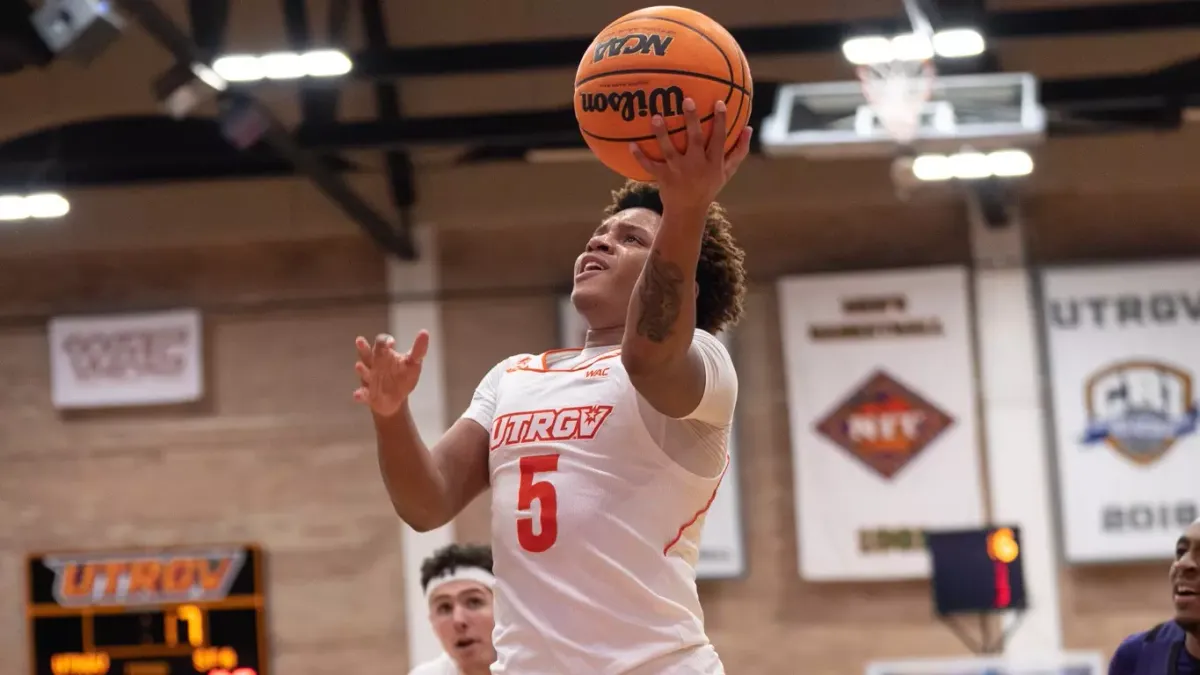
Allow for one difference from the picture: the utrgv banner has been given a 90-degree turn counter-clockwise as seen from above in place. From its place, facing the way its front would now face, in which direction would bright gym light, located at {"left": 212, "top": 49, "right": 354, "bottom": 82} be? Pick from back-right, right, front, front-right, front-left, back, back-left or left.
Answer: back-right

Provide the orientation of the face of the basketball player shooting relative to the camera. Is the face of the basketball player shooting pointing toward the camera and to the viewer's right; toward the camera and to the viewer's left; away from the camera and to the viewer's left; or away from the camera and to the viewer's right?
toward the camera and to the viewer's left

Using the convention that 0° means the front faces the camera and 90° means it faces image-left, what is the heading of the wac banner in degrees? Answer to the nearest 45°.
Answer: approximately 0°

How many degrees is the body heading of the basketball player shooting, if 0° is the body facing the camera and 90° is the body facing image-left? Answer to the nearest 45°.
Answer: approximately 45°

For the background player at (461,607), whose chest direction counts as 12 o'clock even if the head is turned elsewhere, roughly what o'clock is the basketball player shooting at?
The basketball player shooting is roughly at 12 o'clock from the background player.

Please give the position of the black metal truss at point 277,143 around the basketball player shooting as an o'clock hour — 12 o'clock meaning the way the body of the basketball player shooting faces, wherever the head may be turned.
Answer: The black metal truss is roughly at 4 o'clock from the basketball player shooting.

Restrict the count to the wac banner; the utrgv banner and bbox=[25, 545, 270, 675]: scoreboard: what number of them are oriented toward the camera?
3

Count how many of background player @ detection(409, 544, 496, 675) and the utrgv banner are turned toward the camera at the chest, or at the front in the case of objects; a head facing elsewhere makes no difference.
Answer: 2

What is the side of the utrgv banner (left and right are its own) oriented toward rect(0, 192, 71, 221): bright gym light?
right
